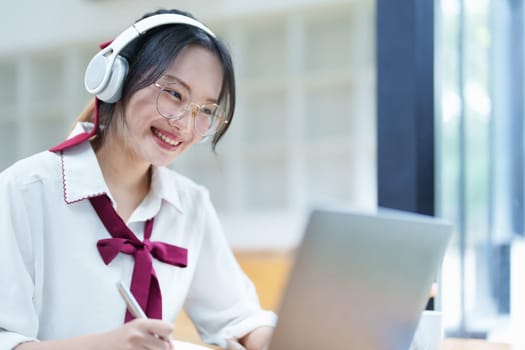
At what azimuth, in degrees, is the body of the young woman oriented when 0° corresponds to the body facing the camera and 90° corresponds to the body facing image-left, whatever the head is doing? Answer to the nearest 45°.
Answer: approximately 315°

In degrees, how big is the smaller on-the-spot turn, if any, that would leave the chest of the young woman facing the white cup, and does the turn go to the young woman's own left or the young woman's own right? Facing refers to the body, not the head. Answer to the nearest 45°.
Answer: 0° — they already face it

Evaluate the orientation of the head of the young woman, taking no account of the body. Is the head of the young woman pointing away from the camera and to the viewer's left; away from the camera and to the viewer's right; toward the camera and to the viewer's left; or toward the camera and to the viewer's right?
toward the camera and to the viewer's right

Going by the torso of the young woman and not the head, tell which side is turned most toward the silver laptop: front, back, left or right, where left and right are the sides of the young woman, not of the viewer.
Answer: front
